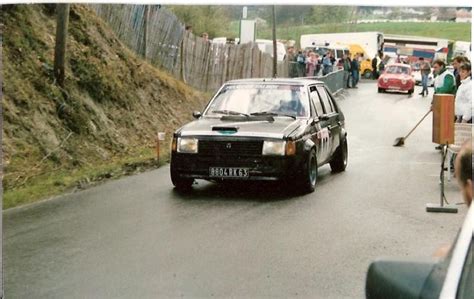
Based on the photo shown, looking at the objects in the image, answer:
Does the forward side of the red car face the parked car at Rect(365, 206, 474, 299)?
yes

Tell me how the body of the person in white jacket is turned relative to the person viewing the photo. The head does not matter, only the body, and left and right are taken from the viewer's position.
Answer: facing the viewer and to the left of the viewer

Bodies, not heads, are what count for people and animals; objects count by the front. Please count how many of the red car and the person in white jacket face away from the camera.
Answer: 0

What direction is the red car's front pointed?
toward the camera
